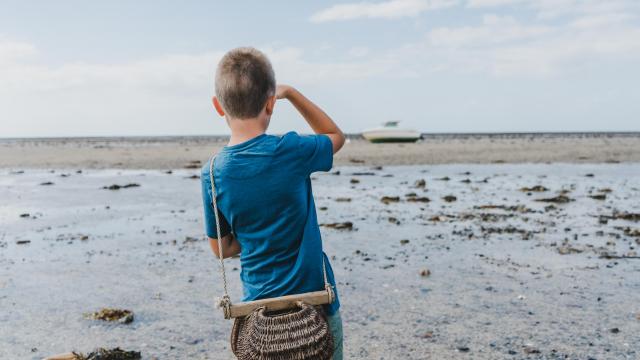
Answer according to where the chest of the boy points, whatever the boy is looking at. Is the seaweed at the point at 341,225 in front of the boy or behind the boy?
in front

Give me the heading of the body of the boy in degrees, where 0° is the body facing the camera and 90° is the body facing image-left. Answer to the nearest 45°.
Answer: approximately 180°

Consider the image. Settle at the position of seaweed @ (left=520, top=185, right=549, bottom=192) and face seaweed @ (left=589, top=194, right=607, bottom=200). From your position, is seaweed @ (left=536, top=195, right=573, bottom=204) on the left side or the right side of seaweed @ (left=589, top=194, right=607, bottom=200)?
right

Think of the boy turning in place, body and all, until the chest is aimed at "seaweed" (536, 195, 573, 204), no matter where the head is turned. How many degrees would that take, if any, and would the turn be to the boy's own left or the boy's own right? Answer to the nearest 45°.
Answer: approximately 45° to the boy's own right

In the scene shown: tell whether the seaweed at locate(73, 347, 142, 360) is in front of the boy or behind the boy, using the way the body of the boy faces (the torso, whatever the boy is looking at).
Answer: in front

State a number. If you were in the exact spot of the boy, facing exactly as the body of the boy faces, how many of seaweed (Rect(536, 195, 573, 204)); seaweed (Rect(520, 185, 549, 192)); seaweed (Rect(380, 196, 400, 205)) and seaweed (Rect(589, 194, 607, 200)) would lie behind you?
0

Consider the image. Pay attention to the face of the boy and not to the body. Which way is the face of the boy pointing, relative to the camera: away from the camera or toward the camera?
away from the camera

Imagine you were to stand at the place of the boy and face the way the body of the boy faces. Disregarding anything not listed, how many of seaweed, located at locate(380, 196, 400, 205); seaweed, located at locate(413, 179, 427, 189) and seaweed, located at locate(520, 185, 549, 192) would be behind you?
0

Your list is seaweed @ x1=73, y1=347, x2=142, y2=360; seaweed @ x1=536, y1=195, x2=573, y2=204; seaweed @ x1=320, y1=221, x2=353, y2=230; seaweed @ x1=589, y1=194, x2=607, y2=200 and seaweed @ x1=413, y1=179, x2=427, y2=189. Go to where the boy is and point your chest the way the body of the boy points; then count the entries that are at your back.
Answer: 0

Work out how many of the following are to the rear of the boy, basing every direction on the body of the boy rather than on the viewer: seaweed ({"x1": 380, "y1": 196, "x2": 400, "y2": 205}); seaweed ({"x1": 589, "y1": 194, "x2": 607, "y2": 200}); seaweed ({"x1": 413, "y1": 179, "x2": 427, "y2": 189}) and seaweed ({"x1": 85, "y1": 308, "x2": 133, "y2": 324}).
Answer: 0

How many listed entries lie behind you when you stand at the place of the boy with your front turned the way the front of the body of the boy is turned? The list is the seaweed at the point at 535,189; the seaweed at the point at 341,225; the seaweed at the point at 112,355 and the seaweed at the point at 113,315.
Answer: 0
